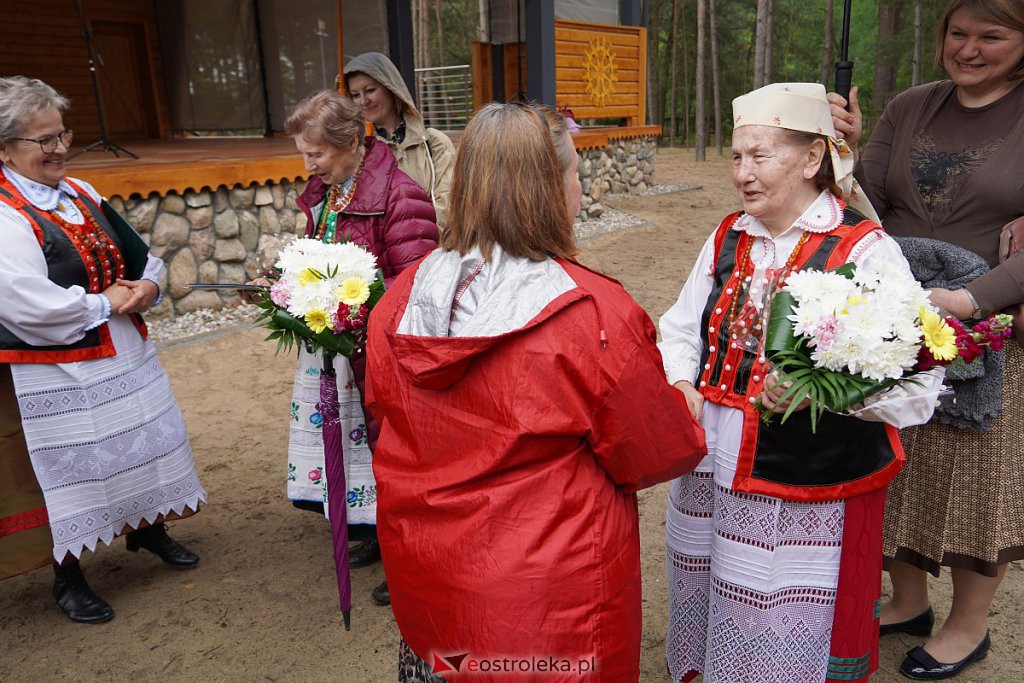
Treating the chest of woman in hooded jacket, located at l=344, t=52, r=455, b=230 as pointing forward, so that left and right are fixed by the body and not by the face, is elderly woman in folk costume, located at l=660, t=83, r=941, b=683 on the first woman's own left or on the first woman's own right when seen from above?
on the first woman's own left

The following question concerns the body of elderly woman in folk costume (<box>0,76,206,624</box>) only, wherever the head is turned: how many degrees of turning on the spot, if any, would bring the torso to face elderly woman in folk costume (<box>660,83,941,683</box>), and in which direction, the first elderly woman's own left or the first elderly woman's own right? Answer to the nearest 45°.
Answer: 0° — they already face them

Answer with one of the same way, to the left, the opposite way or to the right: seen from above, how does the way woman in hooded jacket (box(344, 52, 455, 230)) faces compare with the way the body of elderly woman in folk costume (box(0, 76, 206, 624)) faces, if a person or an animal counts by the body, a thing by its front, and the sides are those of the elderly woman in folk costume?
to the right

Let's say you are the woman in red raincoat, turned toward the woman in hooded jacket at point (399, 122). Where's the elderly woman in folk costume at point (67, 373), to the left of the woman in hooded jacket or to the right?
left

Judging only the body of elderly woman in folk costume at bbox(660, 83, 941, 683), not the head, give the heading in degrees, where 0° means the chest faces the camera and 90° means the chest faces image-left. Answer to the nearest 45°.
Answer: approximately 45°

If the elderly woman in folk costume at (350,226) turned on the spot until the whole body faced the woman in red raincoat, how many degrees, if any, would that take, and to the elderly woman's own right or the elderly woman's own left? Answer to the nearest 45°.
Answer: approximately 45° to the elderly woman's own left
